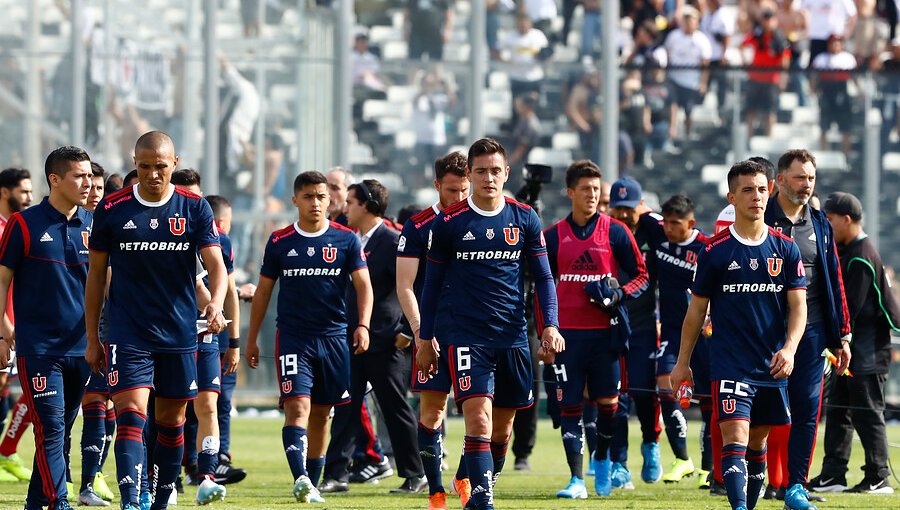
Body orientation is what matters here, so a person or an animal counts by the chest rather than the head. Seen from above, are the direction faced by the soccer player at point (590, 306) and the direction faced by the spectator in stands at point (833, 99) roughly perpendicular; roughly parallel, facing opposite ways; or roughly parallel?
roughly parallel

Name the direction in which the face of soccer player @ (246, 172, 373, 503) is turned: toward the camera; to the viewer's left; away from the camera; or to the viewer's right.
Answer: toward the camera

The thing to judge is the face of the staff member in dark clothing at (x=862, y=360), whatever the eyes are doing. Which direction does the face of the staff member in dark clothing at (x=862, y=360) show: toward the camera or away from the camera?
toward the camera

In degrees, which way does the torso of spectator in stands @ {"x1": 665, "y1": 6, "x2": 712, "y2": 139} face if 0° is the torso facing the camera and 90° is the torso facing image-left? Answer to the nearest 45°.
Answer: approximately 0°

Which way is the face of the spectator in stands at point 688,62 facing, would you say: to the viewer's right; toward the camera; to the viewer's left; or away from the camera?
toward the camera

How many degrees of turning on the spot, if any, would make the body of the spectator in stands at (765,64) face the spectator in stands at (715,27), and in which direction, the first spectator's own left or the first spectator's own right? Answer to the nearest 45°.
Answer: approximately 90° to the first spectator's own right

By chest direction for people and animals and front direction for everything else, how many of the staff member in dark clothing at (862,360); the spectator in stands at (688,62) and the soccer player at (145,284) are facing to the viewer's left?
1

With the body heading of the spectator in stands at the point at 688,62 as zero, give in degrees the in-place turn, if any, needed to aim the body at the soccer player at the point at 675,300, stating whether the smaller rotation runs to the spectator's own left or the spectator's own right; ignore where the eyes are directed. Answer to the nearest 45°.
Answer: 0° — they already face them

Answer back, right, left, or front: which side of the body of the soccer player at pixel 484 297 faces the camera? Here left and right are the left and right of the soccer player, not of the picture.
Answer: front

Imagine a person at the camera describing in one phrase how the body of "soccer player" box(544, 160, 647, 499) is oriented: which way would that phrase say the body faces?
toward the camera

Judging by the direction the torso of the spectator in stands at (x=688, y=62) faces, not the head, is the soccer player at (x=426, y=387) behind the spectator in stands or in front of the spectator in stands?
in front

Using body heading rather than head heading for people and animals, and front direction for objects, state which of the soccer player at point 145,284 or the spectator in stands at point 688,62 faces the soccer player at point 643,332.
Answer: the spectator in stands

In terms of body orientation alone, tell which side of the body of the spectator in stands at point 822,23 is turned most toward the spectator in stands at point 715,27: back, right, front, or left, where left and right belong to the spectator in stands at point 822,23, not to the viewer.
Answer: right

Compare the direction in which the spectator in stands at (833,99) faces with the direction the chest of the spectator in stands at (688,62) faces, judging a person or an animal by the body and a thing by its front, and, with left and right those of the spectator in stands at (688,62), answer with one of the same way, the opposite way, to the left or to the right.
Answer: the same way

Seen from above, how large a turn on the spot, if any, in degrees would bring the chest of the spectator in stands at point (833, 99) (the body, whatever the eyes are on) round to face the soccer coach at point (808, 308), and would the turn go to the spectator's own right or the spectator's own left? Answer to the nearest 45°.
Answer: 0° — they already face them

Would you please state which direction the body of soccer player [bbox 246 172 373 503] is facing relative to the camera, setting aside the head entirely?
toward the camera

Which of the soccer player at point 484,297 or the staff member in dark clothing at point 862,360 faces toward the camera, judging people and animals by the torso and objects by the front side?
the soccer player

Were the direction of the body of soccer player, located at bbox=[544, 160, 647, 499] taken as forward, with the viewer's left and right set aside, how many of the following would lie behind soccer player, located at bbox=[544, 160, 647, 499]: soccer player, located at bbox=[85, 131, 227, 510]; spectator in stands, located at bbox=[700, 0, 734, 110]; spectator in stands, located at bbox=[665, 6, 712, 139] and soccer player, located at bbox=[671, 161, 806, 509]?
2

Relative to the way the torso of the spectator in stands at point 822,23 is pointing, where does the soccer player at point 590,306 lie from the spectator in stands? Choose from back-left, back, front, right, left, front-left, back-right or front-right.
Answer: front

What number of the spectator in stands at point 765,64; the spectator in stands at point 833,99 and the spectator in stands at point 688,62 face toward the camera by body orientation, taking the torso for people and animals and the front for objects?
3
